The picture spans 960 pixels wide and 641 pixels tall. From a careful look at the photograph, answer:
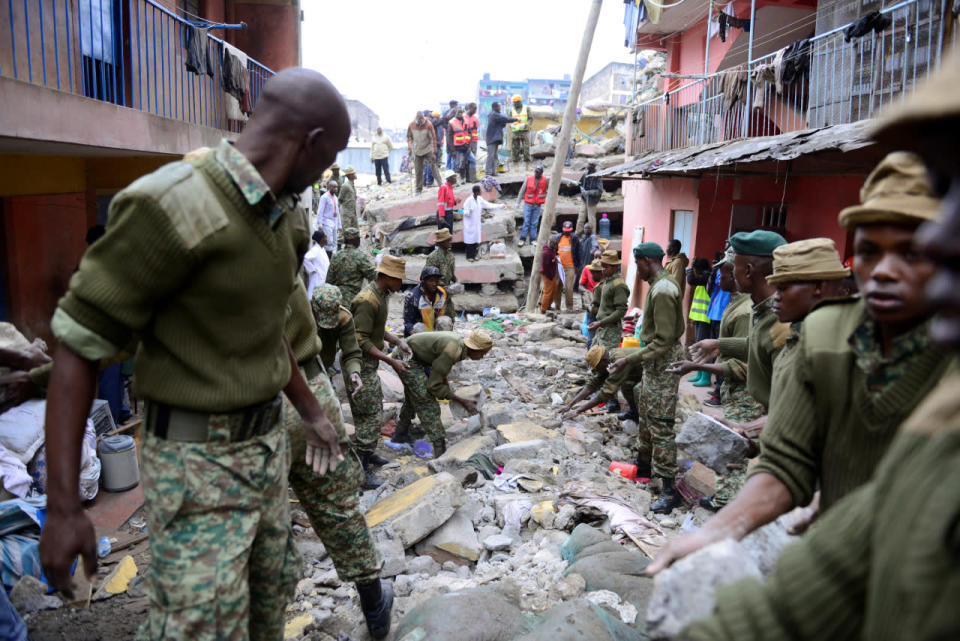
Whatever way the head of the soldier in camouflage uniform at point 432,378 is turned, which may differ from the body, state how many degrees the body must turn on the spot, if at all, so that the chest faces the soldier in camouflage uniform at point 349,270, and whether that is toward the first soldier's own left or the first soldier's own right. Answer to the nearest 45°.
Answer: approximately 135° to the first soldier's own left

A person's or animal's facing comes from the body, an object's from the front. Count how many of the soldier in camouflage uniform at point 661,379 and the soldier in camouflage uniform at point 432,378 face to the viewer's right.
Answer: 1

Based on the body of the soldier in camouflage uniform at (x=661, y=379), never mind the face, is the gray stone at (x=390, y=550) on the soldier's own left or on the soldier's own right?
on the soldier's own left

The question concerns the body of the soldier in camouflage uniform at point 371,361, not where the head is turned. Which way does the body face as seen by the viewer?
to the viewer's right

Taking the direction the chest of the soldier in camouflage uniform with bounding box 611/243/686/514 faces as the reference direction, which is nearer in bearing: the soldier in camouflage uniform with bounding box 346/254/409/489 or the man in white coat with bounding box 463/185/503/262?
the soldier in camouflage uniform

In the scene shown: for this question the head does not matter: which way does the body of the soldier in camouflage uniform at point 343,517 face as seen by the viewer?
to the viewer's right

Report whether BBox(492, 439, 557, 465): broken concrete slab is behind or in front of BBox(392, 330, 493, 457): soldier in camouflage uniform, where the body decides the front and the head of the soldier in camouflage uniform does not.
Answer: in front

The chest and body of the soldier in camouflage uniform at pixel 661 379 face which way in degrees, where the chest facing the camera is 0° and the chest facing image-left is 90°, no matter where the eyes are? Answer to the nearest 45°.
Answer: approximately 90°

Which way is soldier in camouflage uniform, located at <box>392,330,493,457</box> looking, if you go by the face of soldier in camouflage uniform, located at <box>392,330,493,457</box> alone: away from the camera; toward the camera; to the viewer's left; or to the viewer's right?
to the viewer's right

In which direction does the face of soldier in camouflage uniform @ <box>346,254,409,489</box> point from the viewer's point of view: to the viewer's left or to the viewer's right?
to the viewer's right

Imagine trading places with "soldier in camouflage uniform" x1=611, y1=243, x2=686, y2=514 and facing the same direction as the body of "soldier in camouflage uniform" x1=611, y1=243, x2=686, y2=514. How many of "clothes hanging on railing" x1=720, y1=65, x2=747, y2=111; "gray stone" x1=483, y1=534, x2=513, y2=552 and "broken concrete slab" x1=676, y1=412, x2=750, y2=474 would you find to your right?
1

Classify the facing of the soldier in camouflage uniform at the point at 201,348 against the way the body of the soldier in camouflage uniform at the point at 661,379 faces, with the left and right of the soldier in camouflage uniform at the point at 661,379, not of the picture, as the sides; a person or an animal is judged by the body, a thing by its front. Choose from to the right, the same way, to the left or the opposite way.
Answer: the opposite way

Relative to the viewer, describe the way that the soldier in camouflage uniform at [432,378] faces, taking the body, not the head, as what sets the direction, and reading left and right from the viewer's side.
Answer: facing to the right of the viewer

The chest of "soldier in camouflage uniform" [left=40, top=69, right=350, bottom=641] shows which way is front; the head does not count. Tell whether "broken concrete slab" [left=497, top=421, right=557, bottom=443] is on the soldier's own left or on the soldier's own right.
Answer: on the soldier's own left
